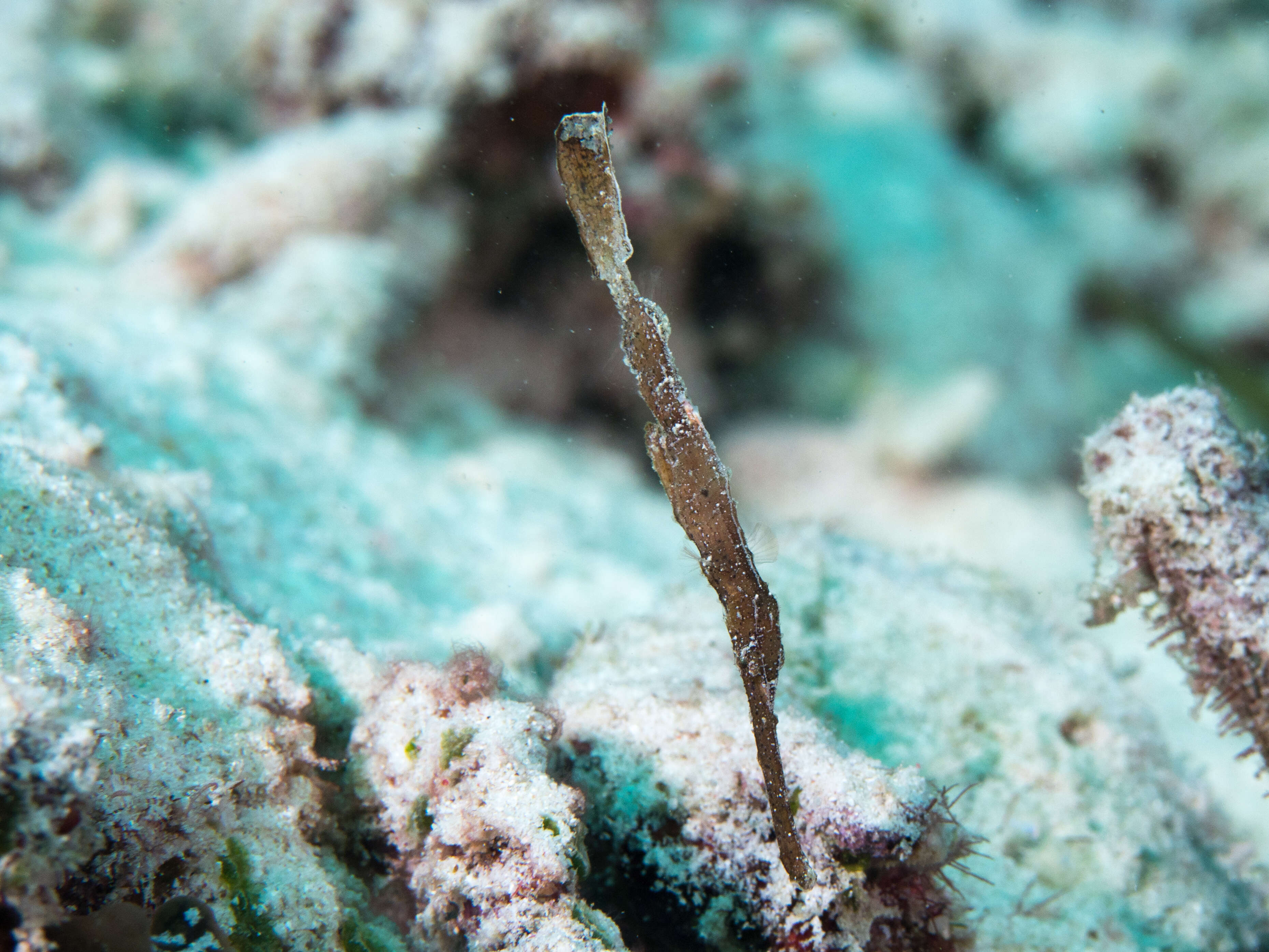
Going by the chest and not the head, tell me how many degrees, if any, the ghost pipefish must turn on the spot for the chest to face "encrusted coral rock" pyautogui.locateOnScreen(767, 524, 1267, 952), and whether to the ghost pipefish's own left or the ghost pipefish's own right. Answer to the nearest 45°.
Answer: approximately 45° to the ghost pipefish's own left

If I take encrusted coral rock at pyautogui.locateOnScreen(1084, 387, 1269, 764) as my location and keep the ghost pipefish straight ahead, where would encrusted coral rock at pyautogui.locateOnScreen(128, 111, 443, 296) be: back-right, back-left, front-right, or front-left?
front-right

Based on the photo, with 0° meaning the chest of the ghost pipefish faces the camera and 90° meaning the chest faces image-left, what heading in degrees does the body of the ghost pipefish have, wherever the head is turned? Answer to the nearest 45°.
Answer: approximately 270°
